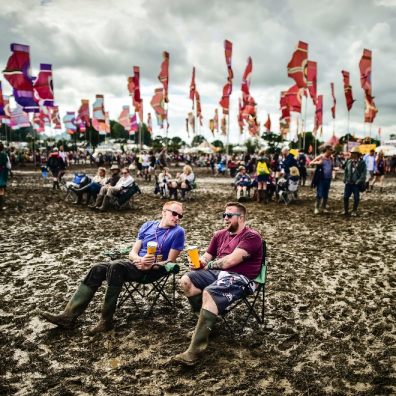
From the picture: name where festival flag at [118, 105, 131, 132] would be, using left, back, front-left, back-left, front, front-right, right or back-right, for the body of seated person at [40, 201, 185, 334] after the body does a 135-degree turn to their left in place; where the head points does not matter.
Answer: left

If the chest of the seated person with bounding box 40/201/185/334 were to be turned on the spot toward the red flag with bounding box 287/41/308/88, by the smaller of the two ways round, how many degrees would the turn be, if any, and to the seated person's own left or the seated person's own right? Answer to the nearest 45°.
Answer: approximately 180°

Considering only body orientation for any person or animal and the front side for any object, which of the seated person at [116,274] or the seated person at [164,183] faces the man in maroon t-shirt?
the seated person at [164,183]

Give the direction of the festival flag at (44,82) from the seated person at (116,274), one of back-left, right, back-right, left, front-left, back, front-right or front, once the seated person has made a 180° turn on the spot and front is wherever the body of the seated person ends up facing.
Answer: front-left

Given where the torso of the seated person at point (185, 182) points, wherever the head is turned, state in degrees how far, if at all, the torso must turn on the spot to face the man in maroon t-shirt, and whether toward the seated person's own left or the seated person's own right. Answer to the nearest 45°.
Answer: approximately 45° to the seated person's own left

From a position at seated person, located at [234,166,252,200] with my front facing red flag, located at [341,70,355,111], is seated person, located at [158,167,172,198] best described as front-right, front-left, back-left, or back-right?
back-left

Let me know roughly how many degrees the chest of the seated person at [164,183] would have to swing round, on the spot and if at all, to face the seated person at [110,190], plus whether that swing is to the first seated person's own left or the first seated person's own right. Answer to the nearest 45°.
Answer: approximately 45° to the first seated person's own right

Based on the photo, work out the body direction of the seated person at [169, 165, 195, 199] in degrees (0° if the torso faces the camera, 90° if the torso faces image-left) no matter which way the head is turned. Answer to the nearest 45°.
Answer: approximately 45°

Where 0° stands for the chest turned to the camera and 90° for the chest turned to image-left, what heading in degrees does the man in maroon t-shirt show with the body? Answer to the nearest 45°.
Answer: approximately 45°

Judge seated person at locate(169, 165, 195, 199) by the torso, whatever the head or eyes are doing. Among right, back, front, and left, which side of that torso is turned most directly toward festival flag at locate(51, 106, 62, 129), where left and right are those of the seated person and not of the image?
right

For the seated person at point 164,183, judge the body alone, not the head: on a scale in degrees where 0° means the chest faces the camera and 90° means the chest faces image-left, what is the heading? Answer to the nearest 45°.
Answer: approximately 0°

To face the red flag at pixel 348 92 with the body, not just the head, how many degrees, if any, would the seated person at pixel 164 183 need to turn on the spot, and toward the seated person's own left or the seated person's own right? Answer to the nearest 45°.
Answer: approximately 135° to the seated person's own left
